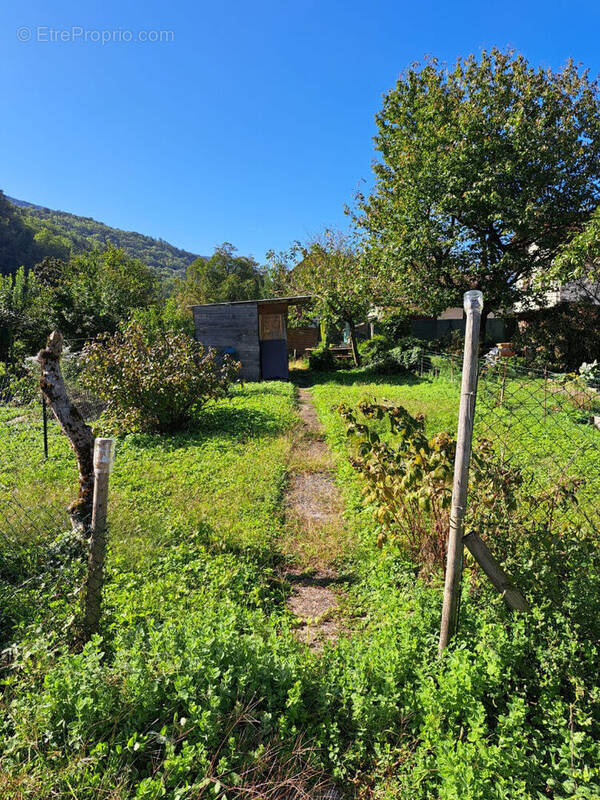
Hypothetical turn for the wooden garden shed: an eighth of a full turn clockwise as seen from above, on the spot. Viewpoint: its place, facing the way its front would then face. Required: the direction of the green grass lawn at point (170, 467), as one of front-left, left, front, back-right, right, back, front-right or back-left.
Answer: front

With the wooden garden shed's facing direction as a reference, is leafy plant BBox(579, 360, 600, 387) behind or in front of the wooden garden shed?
in front

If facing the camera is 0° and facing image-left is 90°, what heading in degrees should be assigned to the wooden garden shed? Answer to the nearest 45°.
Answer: approximately 315°

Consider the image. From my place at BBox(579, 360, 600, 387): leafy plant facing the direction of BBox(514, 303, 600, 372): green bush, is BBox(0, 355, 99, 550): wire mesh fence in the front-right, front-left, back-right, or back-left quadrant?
back-left

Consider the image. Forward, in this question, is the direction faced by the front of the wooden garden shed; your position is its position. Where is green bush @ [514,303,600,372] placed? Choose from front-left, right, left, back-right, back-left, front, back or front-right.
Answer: front-left

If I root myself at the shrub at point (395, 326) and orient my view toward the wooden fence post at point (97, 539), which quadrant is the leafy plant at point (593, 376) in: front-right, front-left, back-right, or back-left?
front-left

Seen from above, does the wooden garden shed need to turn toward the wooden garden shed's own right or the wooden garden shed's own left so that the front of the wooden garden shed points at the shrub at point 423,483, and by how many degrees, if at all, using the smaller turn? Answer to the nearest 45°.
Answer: approximately 45° to the wooden garden shed's own right

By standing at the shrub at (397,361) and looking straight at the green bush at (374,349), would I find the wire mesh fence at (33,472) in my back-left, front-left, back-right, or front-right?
back-left

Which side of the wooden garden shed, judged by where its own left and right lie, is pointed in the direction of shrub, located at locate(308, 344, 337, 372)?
left

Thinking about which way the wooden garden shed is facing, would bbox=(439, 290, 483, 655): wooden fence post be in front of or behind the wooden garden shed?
in front

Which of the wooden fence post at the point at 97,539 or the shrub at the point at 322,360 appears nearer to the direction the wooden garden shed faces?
the wooden fence post

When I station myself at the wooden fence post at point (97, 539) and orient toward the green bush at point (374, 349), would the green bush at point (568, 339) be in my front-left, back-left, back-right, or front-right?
front-right
